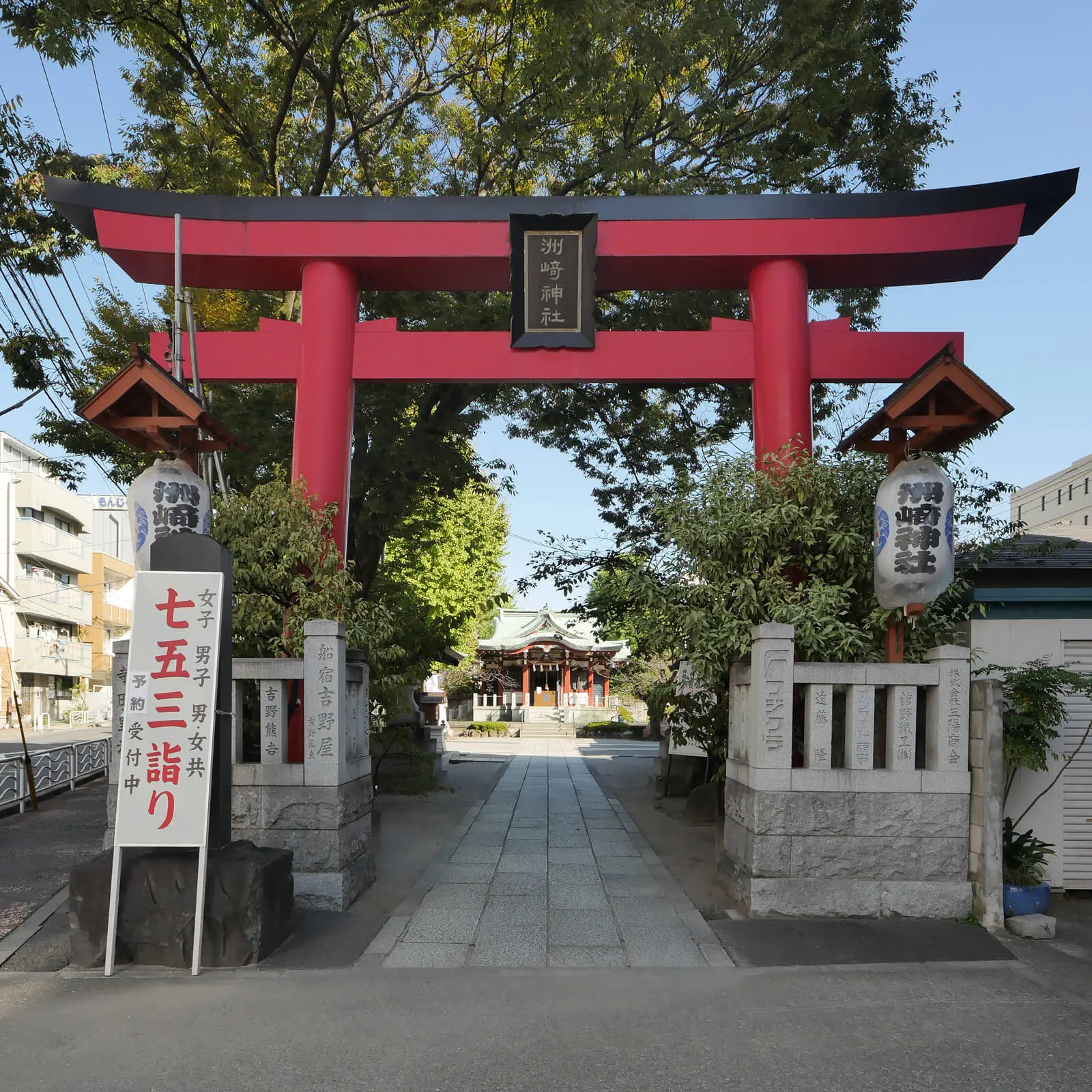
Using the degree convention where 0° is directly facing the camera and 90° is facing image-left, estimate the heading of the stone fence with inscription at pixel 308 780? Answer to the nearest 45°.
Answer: approximately 0°

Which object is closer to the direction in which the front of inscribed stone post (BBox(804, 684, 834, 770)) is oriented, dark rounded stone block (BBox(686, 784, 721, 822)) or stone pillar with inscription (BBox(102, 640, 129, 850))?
the stone pillar with inscription

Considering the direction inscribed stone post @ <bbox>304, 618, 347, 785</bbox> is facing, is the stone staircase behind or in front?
behind

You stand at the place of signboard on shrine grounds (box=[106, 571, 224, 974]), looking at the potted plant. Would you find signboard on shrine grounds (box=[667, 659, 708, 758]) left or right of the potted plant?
left

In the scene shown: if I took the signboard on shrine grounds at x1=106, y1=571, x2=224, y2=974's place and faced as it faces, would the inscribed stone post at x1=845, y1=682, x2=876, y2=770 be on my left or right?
on my left

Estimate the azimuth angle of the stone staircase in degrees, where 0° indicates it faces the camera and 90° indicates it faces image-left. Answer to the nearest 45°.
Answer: approximately 0°

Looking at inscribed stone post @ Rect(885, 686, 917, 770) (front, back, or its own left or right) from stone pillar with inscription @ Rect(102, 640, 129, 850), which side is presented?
right

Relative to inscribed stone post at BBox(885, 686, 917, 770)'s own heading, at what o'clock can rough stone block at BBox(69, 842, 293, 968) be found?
The rough stone block is roughly at 2 o'clock from the inscribed stone post.

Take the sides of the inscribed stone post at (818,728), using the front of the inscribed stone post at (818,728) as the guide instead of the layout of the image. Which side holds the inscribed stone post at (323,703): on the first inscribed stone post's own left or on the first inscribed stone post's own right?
on the first inscribed stone post's own right

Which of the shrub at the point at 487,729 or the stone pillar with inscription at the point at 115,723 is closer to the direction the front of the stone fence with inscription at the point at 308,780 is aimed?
the stone pillar with inscription
